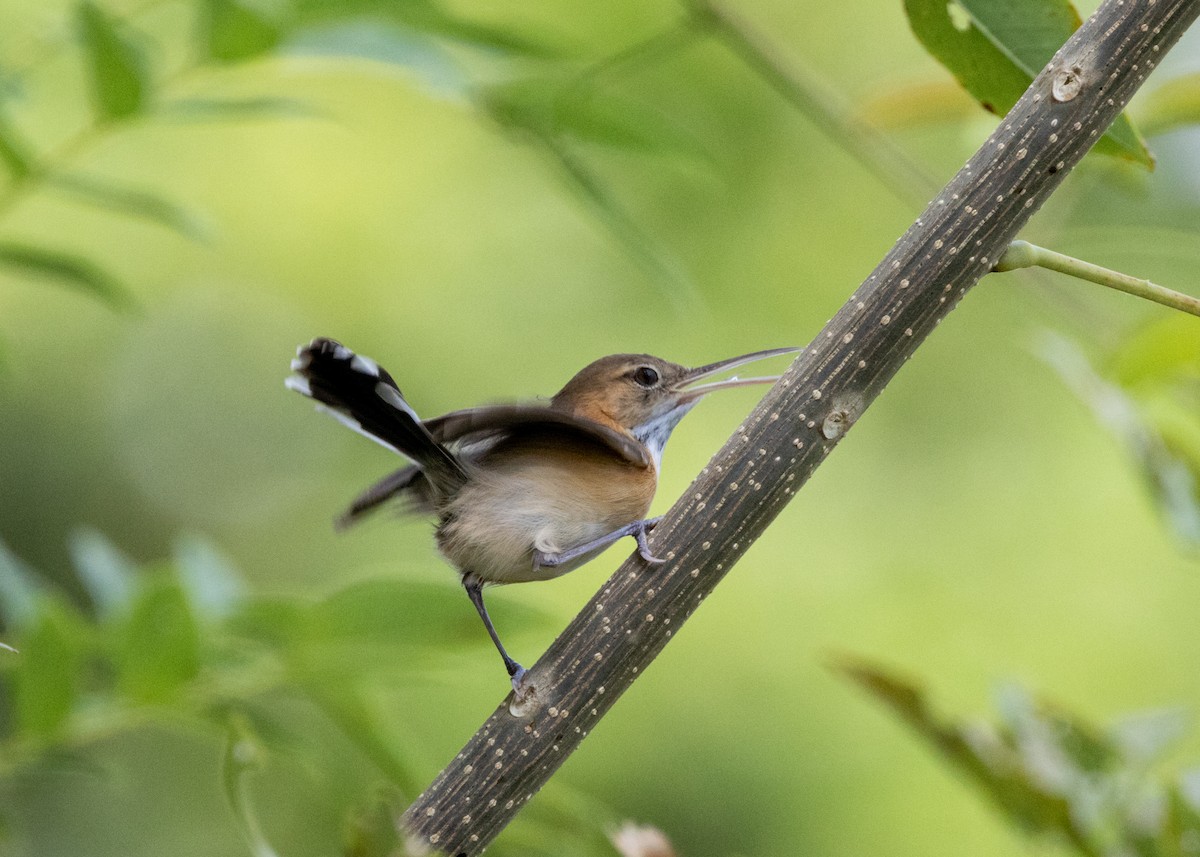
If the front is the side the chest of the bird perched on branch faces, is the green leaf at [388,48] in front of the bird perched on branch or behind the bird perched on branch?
behind

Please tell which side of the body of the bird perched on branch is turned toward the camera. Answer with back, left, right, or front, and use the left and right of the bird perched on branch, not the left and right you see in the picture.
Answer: right

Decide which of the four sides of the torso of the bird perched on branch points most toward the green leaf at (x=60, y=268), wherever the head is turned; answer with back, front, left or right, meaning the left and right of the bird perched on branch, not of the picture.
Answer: back

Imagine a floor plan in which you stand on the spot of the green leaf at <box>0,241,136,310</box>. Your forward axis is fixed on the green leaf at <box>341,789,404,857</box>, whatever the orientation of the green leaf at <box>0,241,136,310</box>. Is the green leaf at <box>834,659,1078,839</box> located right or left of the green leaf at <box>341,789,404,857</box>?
left

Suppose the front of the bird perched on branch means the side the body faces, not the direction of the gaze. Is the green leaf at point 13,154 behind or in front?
behind

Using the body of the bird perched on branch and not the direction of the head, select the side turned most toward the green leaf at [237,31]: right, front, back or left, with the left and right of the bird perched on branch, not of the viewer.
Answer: back
